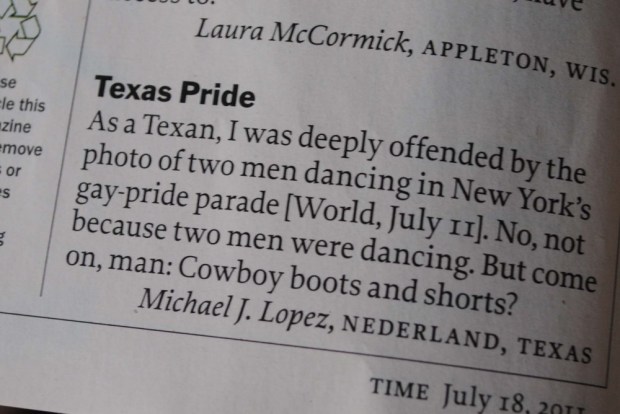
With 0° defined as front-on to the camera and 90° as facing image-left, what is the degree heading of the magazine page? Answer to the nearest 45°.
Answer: approximately 0°
